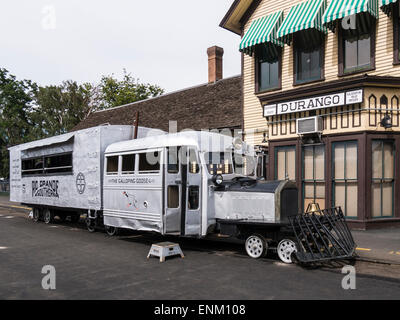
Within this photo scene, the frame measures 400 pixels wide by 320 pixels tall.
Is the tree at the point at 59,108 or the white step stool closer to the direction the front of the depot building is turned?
the white step stool

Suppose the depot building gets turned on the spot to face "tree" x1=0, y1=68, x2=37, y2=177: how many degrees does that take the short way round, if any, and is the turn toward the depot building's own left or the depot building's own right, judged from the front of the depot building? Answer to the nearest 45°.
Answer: approximately 90° to the depot building's own right

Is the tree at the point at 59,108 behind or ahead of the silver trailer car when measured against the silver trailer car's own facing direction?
behind

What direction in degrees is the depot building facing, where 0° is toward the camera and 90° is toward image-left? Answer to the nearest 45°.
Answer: approximately 45°

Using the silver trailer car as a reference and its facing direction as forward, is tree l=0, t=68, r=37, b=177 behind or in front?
behind

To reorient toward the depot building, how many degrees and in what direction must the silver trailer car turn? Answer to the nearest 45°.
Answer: approximately 45° to its left

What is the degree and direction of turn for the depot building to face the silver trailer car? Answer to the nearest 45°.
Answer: approximately 45° to its right

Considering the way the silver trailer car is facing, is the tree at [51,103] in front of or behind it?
behind

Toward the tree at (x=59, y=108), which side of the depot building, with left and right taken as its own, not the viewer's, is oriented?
right
